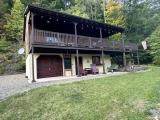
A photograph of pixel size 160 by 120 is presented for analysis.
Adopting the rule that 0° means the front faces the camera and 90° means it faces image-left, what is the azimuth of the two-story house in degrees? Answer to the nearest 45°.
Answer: approximately 315°

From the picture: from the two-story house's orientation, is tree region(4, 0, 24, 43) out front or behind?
behind
